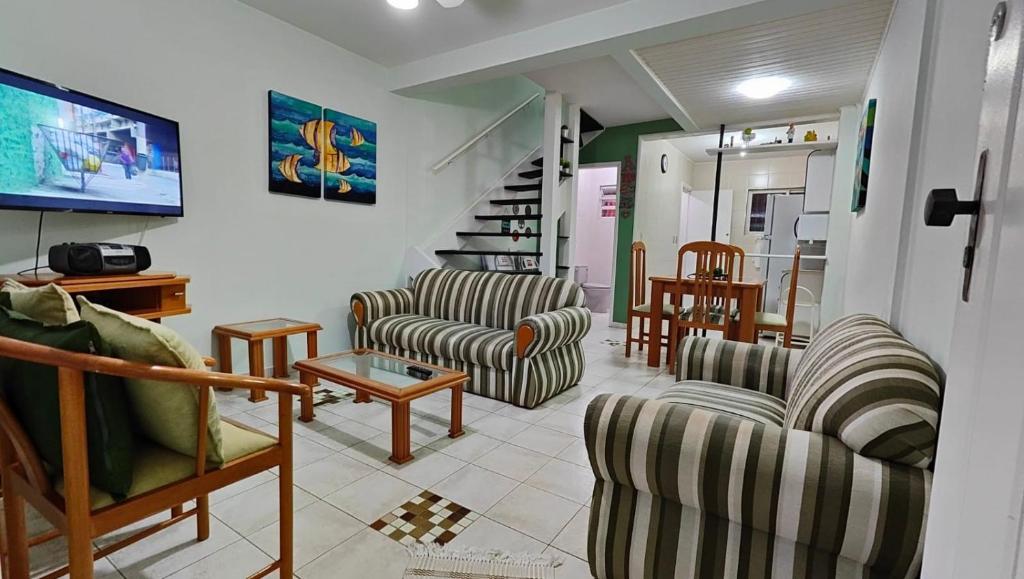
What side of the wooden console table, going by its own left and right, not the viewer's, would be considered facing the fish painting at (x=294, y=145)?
left

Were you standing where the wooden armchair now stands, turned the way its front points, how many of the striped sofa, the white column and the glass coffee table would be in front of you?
3

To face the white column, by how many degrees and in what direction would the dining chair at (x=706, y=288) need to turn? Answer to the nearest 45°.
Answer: approximately 90° to its left

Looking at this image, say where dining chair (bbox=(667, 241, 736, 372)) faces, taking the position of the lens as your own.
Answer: facing away from the viewer

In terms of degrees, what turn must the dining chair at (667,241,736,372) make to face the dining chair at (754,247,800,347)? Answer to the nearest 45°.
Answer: approximately 90° to its right

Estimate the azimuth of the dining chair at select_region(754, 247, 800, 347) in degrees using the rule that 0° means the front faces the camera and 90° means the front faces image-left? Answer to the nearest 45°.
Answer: approximately 90°

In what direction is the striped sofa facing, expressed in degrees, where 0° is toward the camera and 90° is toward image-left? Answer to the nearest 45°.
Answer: approximately 45°

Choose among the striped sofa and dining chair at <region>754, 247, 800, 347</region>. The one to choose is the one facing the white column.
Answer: the dining chair

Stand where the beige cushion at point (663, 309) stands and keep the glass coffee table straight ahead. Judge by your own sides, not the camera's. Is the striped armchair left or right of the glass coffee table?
left

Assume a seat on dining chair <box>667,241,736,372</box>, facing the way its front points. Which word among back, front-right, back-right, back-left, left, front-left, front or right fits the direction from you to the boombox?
back-left

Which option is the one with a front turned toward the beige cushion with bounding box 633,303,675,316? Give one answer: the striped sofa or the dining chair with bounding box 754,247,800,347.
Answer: the dining chair

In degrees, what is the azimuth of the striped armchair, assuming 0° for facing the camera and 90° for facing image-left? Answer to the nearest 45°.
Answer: approximately 90°

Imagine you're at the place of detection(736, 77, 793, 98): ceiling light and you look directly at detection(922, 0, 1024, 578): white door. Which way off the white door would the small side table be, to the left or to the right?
right
